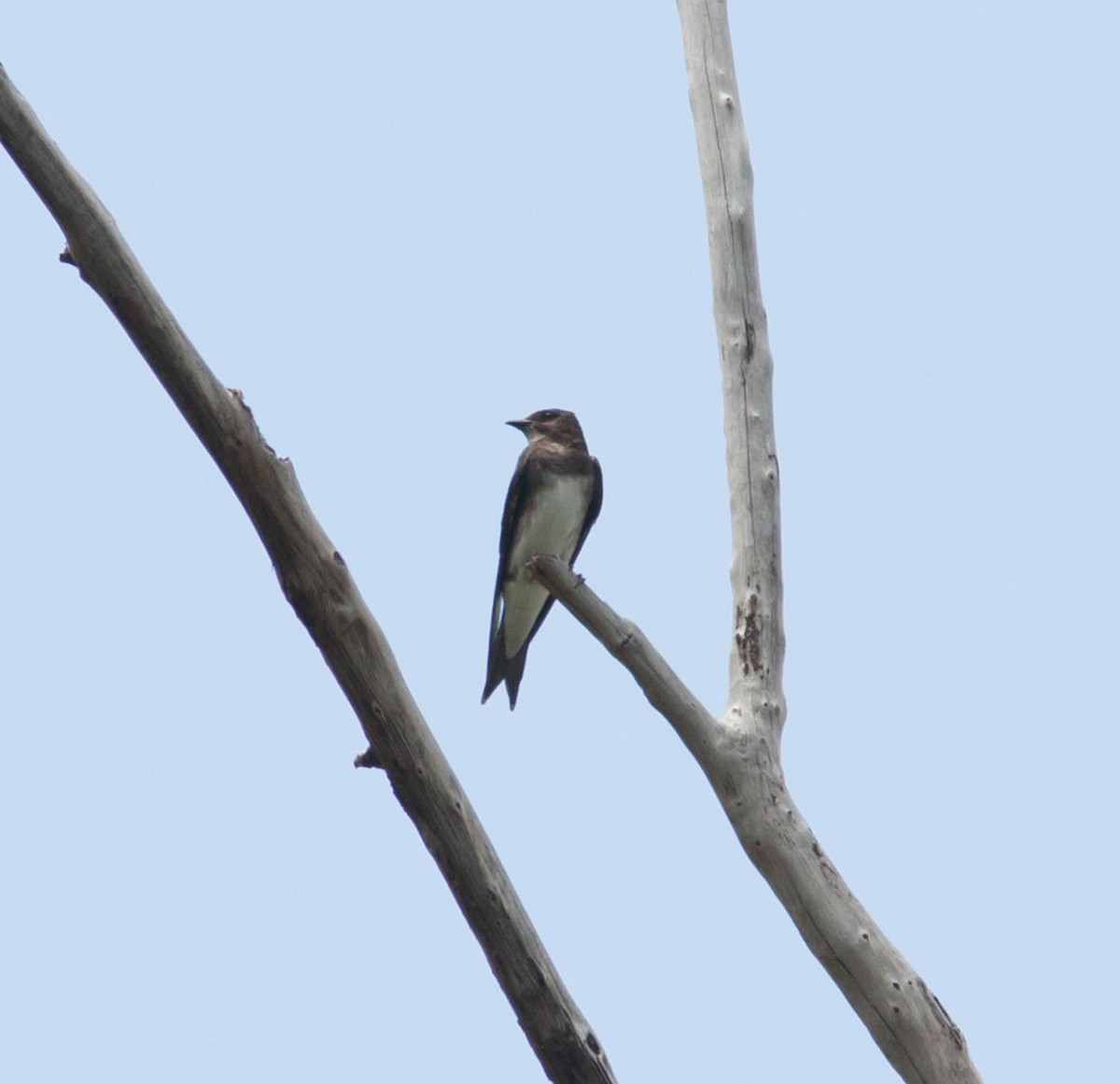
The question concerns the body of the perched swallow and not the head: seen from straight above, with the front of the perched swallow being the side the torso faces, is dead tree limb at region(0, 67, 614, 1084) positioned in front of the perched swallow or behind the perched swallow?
in front

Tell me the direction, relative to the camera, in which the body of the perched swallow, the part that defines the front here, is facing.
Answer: toward the camera
